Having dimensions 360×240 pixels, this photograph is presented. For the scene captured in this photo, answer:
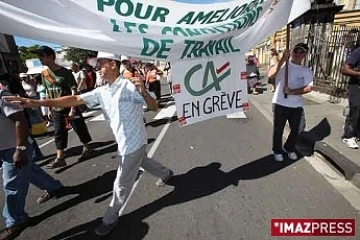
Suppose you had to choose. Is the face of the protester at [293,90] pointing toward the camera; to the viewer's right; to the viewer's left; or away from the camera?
toward the camera

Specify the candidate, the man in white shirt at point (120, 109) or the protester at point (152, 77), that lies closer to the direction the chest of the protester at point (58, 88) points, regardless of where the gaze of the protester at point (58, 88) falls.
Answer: the man in white shirt

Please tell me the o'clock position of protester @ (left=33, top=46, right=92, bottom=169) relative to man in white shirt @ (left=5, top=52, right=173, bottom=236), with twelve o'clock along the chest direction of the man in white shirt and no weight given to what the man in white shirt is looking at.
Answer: The protester is roughly at 4 o'clock from the man in white shirt.

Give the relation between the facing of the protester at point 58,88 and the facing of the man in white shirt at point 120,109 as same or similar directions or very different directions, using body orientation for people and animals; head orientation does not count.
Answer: same or similar directions

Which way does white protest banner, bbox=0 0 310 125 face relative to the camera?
toward the camera

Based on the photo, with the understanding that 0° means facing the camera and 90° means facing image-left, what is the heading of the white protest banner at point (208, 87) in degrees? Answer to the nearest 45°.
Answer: approximately 0°

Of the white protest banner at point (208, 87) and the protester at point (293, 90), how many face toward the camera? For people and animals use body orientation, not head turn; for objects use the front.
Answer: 2

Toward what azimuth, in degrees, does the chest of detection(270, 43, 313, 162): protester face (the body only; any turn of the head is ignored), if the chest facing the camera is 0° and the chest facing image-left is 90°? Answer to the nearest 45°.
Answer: approximately 0°

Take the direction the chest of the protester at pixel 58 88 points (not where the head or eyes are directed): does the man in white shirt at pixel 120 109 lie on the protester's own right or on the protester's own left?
on the protester's own left

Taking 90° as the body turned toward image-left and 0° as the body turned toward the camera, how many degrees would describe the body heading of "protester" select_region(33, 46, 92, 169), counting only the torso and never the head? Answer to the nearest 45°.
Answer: approximately 45°
